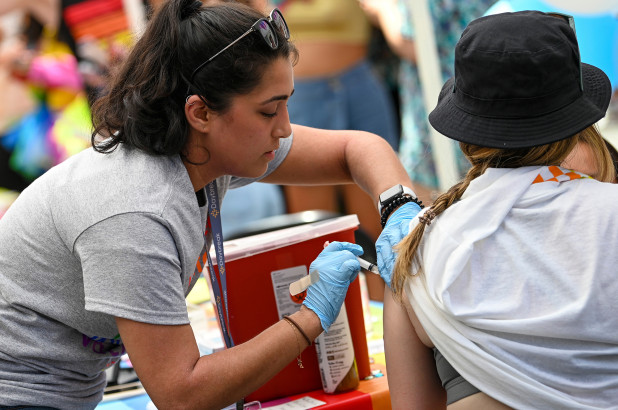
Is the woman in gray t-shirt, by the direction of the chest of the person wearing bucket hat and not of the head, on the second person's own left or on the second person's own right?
on the second person's own left

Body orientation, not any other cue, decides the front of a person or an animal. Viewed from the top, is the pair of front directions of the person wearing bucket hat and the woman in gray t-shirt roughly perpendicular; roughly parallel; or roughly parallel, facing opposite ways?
roughly perpendicular

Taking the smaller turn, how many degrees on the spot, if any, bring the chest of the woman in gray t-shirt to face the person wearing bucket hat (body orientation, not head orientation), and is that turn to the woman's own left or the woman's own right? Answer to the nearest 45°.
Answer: approximately 45° to the woman's own right

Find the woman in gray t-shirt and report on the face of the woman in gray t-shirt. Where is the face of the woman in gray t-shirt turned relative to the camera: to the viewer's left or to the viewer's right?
to the viewer's right

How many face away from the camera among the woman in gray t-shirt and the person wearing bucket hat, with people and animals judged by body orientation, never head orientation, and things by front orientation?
1

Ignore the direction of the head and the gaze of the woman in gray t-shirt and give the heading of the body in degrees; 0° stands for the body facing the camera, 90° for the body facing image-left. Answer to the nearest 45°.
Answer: approximately 270°

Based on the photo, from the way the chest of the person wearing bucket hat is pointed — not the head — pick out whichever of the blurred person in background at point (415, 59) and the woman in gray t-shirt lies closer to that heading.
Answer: the blurred person in background

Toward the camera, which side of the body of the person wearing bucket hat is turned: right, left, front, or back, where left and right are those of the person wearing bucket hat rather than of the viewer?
back
